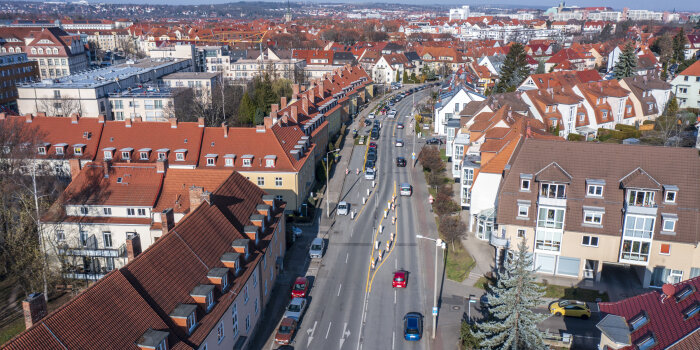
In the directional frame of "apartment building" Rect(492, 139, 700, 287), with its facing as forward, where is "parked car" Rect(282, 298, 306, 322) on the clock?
The parked car is roughly at 2 o'clock from the apartment building.

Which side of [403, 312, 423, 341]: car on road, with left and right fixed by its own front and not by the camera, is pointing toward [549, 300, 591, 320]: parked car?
right

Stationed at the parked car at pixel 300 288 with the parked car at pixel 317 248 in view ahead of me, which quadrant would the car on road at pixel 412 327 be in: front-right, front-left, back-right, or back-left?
back-right

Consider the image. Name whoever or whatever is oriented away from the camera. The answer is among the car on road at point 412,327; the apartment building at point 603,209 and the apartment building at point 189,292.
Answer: the car on road

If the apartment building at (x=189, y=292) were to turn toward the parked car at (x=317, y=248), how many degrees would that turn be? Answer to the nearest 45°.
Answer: approximately 90° to its left

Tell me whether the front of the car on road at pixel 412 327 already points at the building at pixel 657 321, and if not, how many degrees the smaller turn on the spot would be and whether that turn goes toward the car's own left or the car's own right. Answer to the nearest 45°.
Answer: approximately 135° to the car's own right

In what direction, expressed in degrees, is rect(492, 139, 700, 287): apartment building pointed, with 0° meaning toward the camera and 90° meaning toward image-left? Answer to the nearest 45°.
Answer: approximately 0°

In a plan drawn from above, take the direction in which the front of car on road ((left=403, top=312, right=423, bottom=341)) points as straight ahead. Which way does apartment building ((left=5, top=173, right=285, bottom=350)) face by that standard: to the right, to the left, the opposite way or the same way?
to the right

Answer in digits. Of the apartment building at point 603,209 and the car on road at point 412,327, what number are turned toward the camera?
1

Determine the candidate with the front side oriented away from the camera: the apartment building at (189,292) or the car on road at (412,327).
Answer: the car on road

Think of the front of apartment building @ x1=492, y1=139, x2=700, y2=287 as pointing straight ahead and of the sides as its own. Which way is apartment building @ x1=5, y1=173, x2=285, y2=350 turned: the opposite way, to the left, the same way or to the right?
to the left

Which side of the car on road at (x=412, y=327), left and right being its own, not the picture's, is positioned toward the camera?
back

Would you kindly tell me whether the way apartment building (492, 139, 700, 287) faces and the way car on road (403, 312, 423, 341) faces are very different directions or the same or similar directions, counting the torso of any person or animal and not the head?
very different directions
